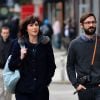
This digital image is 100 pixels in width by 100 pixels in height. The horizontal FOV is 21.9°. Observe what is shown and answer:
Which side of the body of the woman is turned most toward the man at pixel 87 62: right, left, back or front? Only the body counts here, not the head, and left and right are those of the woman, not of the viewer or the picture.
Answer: left

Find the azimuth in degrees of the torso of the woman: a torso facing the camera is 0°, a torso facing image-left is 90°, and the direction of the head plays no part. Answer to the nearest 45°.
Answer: approximately 0°
